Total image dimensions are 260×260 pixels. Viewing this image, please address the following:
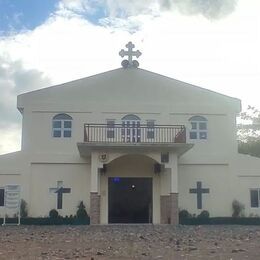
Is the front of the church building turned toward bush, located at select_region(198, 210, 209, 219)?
no

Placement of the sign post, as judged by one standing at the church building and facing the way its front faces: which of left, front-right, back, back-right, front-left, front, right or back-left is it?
right

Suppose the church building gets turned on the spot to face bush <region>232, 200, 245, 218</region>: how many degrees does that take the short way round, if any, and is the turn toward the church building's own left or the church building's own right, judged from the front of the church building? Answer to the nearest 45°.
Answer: approximately 90° to the church building's own left

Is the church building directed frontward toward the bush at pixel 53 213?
no

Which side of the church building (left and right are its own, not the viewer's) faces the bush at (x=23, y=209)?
right

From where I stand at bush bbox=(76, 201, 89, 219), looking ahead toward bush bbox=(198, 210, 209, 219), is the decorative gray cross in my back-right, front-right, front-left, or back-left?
front-left

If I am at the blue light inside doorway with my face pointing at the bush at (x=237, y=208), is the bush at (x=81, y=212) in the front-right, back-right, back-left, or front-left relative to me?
back-right

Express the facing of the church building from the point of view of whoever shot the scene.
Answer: facing the viewer
